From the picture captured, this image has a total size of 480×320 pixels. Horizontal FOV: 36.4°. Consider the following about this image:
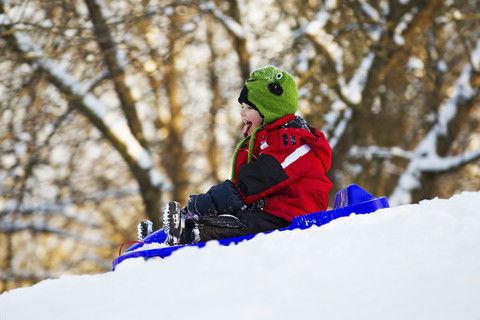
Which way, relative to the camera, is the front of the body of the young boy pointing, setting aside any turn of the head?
to the viewer's left

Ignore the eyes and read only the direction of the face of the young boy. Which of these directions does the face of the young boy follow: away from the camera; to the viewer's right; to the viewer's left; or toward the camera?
to the viewer's left
